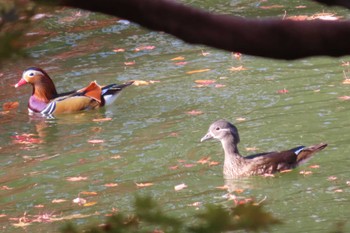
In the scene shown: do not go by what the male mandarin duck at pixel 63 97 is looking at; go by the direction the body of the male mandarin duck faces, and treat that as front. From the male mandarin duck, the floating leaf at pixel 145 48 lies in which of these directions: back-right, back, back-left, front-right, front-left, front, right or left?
back-right

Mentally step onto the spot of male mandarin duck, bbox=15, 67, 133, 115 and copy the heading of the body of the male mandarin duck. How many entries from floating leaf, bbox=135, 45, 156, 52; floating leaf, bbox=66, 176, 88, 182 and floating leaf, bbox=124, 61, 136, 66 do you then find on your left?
1

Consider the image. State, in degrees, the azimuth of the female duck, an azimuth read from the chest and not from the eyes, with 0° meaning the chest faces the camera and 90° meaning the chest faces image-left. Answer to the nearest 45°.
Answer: approximately 90°

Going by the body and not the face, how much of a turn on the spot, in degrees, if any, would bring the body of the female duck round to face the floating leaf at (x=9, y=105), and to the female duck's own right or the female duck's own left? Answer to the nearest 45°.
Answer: approximately 45° to the female duck's own right

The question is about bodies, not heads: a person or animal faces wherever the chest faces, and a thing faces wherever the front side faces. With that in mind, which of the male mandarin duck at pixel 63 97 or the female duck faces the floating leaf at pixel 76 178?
the female duck

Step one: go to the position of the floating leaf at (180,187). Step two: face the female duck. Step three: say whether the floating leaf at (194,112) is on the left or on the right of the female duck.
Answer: left

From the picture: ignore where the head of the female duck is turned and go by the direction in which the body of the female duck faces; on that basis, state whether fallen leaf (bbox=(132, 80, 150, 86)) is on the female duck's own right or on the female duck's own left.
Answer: on the female duck's own right

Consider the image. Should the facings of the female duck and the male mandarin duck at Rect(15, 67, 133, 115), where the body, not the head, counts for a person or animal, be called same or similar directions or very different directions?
same or similar directions

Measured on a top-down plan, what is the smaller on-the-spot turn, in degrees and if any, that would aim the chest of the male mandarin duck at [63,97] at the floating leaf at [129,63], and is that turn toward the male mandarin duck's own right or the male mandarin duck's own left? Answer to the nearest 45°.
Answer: approximately 135° to the male mandarin duck's own right

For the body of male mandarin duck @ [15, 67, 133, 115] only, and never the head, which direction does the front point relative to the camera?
to the viewer's left

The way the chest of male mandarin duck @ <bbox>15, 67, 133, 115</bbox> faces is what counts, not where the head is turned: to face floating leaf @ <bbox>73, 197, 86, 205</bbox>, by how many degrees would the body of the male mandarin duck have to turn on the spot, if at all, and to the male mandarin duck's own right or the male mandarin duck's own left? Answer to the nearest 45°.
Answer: approximately 90° to the male mandarin duck's own left

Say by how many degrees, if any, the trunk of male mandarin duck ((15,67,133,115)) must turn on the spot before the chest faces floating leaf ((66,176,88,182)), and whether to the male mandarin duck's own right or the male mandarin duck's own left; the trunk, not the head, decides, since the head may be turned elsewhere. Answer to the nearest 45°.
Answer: approximately 90° to the male mandarin duck's own left
